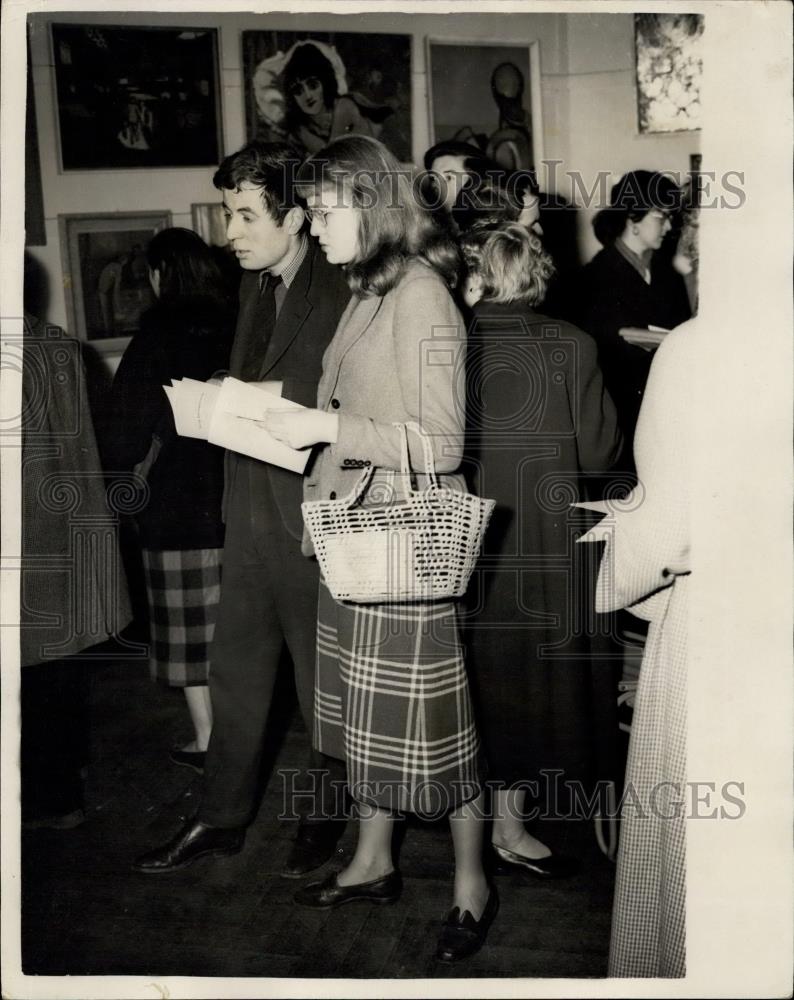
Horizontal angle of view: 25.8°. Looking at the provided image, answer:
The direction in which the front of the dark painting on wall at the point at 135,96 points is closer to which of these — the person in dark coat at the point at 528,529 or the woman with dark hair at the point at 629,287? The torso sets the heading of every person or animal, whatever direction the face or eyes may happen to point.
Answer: the person in dark coat

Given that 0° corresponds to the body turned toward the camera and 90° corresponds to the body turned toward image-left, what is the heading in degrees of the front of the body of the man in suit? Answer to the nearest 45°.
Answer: approximately 45°

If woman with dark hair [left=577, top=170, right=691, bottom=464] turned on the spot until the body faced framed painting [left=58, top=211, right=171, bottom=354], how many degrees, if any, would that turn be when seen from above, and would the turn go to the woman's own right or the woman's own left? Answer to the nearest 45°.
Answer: approximately 90° to the woman's own right

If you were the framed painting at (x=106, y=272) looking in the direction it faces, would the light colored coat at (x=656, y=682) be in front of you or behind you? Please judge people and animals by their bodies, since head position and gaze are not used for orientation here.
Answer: in front

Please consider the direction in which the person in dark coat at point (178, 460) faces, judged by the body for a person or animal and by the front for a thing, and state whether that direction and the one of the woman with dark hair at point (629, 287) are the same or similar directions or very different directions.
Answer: very different directions

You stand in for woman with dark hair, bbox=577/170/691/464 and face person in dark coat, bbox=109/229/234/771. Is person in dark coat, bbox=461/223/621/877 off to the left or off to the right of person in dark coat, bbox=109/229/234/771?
left

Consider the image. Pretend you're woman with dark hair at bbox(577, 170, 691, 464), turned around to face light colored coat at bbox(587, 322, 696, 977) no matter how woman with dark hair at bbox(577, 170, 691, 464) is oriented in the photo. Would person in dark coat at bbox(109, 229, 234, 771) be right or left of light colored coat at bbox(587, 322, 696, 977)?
right

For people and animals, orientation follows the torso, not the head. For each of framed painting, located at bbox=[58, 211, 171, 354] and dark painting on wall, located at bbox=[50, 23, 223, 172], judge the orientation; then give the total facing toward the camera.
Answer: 2

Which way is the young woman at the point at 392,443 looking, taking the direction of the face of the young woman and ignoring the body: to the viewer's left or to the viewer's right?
to the viewer's left
